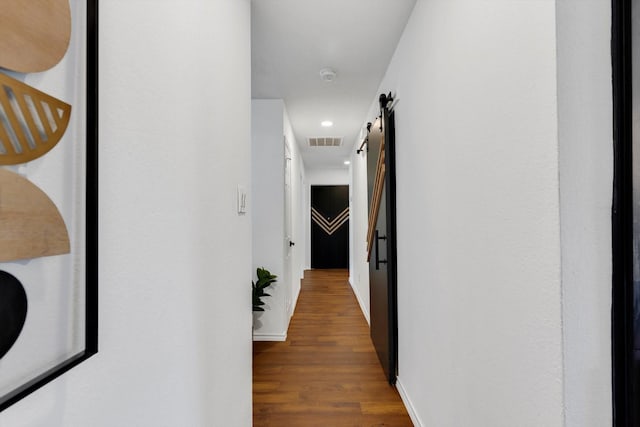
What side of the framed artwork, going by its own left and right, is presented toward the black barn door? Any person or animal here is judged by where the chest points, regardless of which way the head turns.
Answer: left

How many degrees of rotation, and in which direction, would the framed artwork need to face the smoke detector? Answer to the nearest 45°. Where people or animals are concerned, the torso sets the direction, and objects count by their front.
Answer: approximately 90° to its left

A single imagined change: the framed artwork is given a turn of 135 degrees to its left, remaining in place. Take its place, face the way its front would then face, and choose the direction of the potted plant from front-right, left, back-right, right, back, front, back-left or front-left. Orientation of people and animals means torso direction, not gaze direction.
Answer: front-right

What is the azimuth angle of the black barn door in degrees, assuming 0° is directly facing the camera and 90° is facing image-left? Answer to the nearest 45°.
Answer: approximately 90°

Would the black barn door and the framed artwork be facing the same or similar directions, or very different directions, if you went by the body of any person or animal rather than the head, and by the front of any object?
very different directions

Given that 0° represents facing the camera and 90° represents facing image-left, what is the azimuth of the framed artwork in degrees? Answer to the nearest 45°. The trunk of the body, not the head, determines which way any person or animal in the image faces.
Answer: approximately 315°

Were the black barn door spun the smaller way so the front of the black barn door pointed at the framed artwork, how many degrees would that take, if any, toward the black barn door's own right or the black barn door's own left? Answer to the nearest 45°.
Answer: approximately 90° to the black barn door's own left

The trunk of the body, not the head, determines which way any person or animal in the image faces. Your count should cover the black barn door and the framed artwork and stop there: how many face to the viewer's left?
1

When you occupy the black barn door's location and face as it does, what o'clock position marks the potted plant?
The potted plant is roughly at 1 o'clock from the black barn door.
